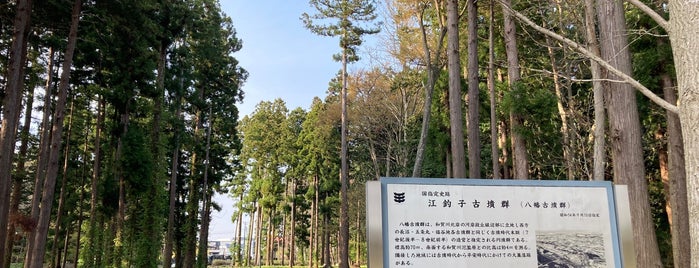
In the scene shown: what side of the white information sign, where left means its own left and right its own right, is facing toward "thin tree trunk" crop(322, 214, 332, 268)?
back

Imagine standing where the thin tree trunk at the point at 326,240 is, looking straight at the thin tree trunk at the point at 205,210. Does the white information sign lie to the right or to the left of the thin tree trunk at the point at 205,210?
left

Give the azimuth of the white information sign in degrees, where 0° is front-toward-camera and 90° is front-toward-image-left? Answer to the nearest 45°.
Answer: approximately 0°

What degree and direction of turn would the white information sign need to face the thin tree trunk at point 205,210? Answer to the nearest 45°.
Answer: approximately 135° to its right

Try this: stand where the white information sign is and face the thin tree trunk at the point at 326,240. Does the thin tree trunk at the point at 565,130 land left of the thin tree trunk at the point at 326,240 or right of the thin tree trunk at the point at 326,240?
right

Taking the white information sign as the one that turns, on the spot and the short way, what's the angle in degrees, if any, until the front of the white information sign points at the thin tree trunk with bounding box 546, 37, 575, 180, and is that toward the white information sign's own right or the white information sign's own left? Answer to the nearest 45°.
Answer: approximately 180°

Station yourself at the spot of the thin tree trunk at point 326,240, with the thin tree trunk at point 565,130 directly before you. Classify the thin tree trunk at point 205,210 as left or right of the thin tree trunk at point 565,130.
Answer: right
